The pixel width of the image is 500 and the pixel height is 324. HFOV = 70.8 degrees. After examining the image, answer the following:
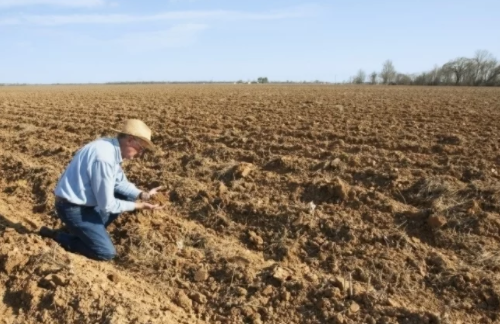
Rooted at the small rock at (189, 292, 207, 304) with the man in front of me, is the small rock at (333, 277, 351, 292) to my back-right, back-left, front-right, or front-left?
back-right

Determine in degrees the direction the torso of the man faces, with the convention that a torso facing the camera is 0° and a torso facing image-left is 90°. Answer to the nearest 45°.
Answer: approximately 270°

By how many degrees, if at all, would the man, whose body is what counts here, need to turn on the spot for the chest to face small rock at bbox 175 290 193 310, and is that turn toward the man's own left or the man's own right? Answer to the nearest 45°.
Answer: approximately 45° to the man's own right

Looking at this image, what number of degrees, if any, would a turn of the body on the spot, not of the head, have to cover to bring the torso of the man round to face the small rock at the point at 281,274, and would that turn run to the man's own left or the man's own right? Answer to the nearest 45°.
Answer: approximately 45° to the man's own right

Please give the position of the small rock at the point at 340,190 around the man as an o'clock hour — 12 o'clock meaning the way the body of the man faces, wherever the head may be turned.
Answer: The small rock is roughly at 12 o'clock from the man.
